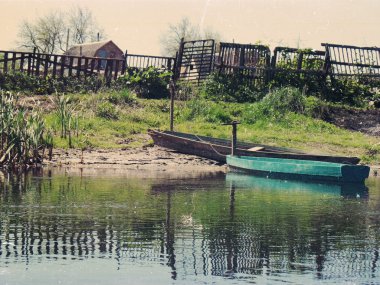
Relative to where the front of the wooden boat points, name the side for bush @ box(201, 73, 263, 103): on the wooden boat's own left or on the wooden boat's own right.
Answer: on the wooden boat's own right

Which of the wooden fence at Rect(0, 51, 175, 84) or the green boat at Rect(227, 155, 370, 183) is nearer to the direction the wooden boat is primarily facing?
the wooden fence

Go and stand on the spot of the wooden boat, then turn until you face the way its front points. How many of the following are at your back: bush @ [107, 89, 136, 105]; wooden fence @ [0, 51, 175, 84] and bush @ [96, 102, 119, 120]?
0

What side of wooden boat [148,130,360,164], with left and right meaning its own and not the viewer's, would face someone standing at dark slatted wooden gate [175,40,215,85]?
right

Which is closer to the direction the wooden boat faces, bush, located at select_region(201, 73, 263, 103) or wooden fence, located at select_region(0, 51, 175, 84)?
the wooden fence

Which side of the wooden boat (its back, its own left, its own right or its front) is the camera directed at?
left

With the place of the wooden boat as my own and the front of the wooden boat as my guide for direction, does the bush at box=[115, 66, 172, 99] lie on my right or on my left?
on my right

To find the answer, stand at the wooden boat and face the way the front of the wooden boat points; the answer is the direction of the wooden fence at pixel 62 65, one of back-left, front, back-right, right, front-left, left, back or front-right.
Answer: front-right

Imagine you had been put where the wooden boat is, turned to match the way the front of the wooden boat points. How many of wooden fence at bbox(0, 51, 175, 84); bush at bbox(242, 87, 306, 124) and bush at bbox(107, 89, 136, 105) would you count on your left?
0
